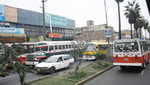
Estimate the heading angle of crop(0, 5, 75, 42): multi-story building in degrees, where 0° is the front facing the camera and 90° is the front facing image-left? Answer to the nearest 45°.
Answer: approximately 315°

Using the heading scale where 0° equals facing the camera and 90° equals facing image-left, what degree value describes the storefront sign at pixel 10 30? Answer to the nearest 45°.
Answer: approximately 315°

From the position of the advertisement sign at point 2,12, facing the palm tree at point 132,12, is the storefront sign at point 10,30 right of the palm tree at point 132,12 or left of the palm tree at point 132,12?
right

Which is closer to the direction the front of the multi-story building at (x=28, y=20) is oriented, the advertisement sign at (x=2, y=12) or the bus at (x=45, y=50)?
the bus

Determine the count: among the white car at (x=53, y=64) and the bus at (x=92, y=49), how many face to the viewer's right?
0

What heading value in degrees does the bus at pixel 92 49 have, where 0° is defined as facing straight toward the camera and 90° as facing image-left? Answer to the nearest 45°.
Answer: approximately 45°

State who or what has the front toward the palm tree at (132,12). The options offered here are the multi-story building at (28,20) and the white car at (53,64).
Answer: the multi-story building

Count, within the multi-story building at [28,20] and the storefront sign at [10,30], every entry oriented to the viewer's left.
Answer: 0

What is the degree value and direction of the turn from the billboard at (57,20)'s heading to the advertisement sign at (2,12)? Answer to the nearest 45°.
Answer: approximately 90° to its right

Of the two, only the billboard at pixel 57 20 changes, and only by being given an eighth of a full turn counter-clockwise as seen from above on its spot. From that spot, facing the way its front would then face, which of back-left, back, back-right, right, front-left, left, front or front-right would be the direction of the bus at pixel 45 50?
right

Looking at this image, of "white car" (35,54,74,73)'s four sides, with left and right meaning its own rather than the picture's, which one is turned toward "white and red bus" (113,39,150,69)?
back

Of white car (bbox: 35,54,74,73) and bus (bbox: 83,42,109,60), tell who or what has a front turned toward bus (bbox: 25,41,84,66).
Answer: bus (bbox: 83,42,109,60)
